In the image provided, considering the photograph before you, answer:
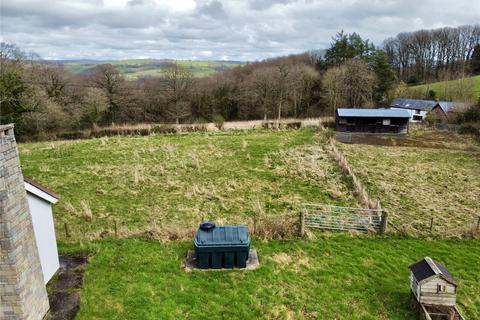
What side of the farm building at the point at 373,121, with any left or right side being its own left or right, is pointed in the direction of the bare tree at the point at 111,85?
right

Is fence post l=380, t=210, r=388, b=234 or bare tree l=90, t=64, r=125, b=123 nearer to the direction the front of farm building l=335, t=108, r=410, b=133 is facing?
the fence post

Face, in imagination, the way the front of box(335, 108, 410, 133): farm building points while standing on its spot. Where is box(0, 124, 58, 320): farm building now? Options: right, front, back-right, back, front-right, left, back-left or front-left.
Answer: front

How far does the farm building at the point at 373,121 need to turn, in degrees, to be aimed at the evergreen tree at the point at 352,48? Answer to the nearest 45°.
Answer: approximately 180°

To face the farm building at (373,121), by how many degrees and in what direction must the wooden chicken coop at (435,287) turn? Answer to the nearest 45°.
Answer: approximately 180°

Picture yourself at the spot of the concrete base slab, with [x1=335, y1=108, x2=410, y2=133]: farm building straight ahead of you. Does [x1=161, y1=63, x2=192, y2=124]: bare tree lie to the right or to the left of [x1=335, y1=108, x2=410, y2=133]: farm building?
left

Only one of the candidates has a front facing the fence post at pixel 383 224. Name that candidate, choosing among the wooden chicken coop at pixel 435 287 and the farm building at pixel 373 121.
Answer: the farm building at pixel 373 121

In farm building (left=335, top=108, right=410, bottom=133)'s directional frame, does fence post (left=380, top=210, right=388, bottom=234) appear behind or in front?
in front

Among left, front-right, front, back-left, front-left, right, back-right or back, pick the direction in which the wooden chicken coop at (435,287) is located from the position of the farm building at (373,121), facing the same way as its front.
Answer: front

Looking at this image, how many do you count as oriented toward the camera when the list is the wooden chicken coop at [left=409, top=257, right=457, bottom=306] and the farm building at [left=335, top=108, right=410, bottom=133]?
2

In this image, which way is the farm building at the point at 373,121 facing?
toward the camera

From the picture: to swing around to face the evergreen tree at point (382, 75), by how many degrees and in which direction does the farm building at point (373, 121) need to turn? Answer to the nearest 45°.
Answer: approximately 180°
